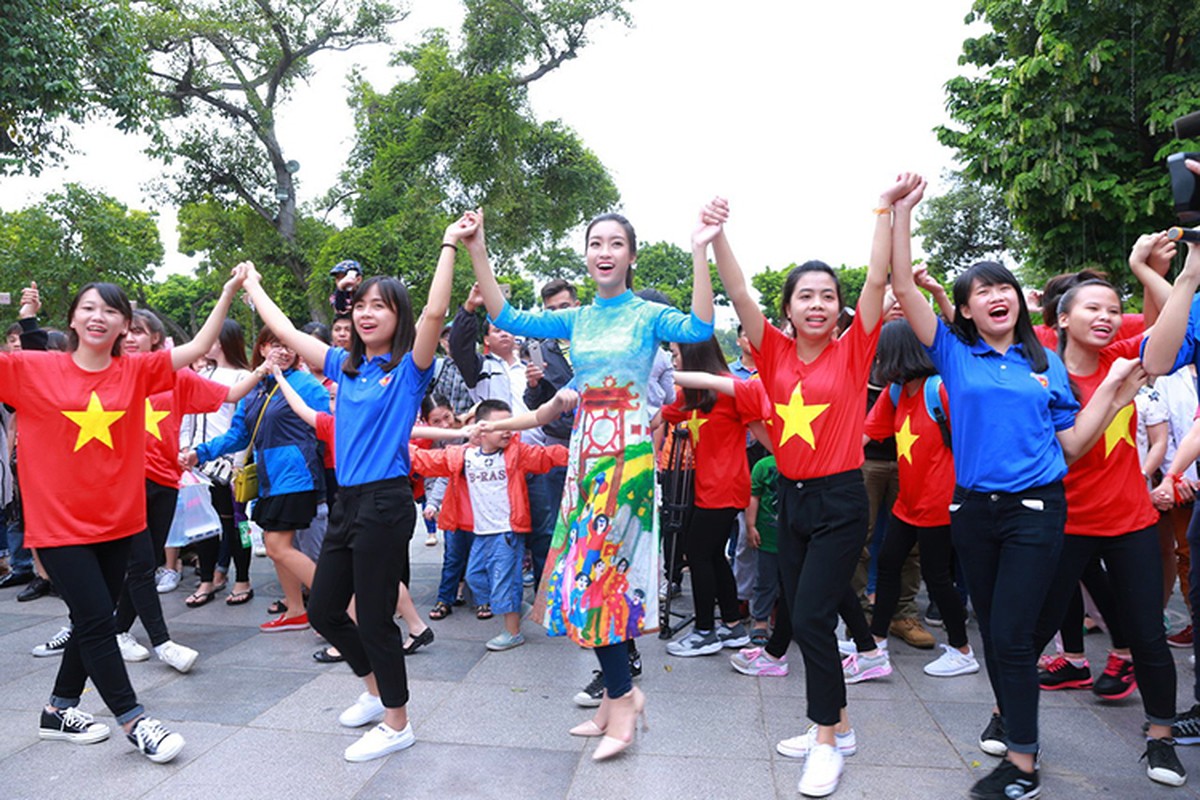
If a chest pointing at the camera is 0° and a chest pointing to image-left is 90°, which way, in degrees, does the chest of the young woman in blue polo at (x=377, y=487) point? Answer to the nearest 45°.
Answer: approximately 45°

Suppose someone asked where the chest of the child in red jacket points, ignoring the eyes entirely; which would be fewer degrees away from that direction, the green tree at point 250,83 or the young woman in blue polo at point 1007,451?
the young woman in blue polo

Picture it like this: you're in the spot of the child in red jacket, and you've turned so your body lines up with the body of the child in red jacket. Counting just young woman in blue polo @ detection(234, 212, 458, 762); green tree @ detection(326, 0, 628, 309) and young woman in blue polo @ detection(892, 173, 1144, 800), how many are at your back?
1

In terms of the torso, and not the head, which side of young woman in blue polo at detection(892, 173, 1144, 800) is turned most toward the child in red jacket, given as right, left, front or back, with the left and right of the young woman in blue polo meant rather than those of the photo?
right

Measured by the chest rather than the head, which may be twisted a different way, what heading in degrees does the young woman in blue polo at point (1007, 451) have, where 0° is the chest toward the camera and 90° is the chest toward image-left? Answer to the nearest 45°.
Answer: approximately 0°

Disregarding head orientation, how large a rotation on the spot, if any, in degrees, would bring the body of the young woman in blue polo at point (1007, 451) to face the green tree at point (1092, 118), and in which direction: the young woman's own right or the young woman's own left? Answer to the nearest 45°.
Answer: approximately 180°

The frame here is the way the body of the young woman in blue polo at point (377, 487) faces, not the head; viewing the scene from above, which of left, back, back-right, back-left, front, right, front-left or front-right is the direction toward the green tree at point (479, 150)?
back-right

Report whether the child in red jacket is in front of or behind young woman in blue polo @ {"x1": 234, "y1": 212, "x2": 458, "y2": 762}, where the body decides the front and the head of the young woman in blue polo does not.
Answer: behind

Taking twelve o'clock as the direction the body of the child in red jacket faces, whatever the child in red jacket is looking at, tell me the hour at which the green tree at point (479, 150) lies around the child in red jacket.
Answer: The green tree is roughly at 6 o'clock from the child in red jacket.

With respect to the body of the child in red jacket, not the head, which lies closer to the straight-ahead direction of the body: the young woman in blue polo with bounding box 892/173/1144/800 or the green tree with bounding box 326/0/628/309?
the young woman in blue polo

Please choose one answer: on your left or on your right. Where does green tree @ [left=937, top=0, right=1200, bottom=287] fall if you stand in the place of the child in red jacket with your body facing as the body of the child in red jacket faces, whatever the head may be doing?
on your left

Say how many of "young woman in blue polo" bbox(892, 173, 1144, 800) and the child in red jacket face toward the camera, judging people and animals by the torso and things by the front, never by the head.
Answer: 2
